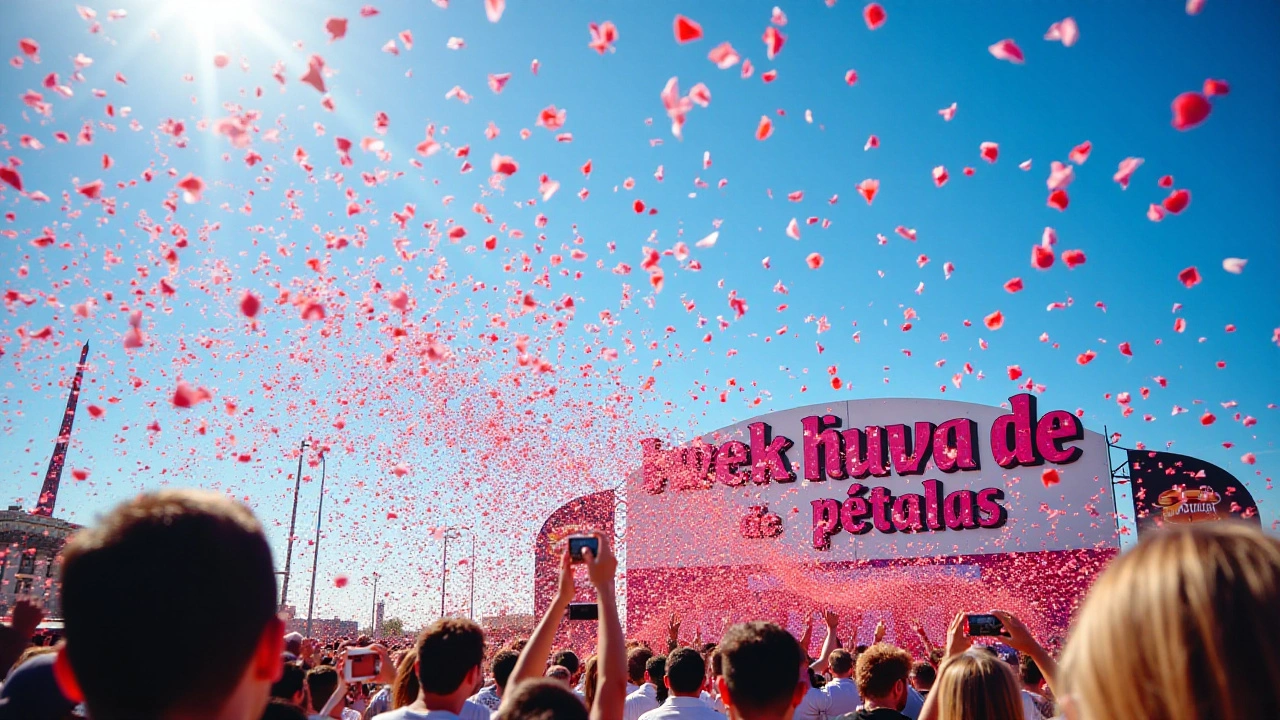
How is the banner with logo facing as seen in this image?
toward the camera
